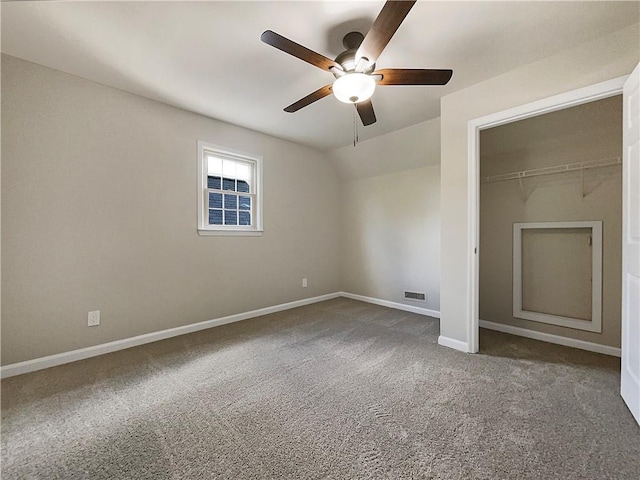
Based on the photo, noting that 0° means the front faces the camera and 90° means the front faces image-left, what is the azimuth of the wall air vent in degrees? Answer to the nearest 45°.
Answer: approximately 45°

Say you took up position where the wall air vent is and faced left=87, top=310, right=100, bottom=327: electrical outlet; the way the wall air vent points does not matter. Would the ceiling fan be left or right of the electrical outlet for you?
left

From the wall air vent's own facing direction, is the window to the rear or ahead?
ahead

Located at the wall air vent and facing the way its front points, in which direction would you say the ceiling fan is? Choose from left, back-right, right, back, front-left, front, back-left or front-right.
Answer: front-left

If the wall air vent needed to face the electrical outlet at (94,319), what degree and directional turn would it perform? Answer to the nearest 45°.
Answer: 0° — it already faces it

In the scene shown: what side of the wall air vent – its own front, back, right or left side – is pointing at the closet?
left
